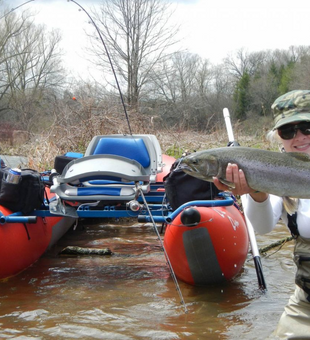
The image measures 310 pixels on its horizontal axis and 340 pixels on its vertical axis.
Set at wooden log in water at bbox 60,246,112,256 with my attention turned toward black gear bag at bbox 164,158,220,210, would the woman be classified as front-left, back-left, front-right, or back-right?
front-right

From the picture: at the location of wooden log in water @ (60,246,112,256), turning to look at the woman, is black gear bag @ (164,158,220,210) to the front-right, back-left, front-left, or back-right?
front-left

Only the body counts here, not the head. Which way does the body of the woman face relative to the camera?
toward the camera

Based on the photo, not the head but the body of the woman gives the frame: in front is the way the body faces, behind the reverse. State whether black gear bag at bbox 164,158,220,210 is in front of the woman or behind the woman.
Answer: behind

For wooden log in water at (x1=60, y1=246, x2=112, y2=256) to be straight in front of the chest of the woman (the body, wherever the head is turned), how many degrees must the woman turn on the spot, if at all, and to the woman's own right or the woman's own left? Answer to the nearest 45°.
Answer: approximately 135° to the woman's own right
